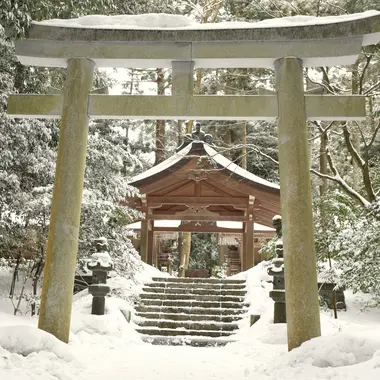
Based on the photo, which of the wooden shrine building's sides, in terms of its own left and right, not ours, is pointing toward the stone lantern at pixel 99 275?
front

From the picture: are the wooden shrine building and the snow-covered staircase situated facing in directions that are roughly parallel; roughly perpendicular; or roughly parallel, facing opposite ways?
roughly parallel

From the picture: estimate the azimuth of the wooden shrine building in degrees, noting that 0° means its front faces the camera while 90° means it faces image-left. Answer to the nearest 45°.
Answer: approximately 0°

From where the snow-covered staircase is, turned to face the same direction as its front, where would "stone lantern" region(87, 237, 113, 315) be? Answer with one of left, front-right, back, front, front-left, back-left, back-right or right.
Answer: front-right

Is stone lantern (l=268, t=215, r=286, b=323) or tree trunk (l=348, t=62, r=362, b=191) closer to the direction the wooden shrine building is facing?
the stone lantern

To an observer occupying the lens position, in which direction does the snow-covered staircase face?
facing the viewer

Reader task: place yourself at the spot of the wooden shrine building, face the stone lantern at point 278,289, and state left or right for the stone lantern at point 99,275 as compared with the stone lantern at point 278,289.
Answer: right

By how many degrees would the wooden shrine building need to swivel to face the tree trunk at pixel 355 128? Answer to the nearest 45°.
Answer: approximately 90° to its left

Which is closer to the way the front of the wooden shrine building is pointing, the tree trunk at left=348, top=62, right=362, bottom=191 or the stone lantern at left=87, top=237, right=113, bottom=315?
the stone lantern

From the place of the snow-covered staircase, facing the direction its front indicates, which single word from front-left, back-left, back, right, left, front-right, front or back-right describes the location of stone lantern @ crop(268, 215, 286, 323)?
front-left

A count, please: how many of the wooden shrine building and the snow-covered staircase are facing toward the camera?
2

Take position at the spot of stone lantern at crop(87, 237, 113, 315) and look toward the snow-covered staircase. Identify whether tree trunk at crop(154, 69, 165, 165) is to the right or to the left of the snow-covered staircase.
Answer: left
